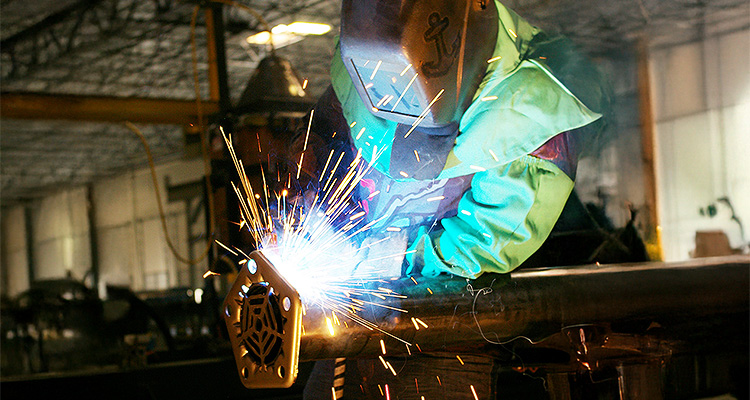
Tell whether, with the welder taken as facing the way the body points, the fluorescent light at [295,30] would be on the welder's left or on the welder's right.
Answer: on the welder's right

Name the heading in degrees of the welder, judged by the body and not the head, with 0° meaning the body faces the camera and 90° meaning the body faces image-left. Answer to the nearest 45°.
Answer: approximately 45°

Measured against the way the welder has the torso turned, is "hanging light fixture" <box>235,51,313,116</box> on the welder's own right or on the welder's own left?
on the welder's own right
